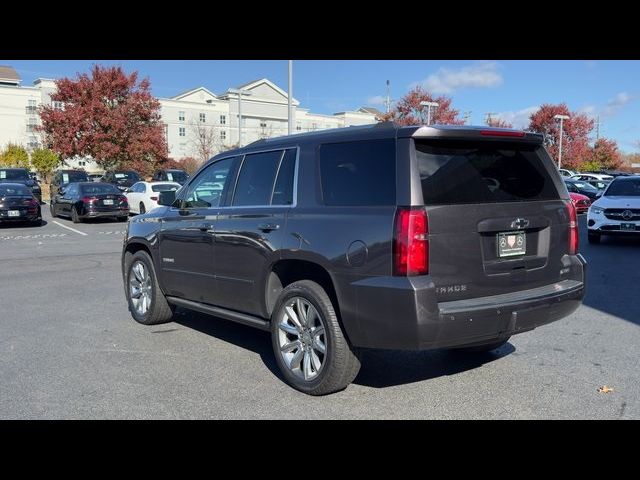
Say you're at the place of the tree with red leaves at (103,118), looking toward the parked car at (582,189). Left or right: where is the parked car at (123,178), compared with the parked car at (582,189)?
right

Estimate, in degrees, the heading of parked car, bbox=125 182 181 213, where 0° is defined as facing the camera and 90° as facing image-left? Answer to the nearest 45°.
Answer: approximately 135°

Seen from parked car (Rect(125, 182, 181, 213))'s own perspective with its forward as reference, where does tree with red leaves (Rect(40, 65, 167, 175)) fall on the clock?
The tree with red leaves is roughly at 1 o'clock from the parked car.

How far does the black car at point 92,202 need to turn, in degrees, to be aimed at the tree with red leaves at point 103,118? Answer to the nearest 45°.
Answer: approximately 45° to its right

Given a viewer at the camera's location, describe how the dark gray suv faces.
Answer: facing away from the viewer and to the left of the viewer

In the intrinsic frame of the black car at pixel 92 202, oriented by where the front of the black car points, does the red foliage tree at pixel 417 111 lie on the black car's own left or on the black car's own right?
on the black car's own right

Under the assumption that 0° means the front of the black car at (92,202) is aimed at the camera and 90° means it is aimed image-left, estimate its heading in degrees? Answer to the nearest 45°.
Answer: approximately 135°
